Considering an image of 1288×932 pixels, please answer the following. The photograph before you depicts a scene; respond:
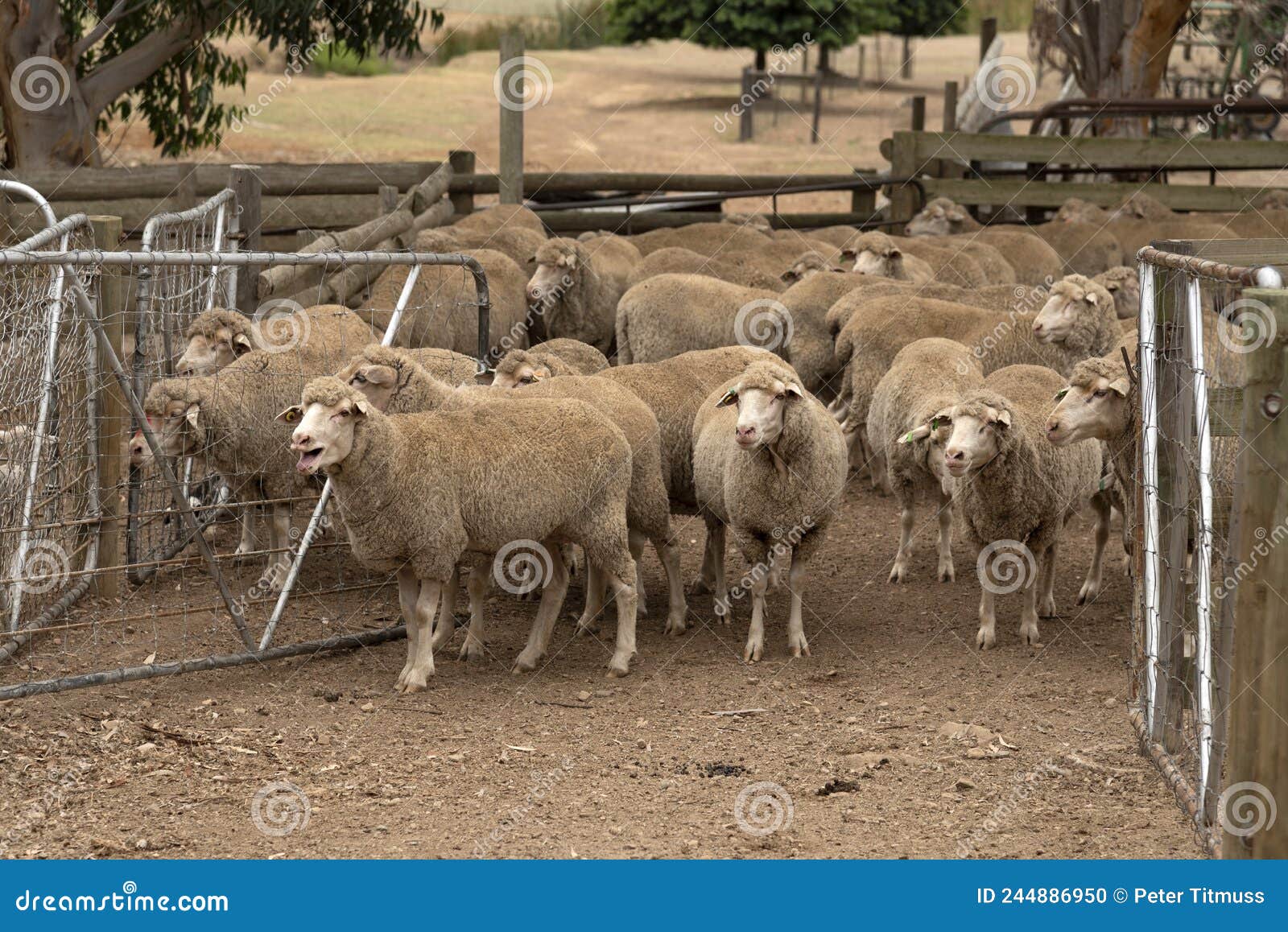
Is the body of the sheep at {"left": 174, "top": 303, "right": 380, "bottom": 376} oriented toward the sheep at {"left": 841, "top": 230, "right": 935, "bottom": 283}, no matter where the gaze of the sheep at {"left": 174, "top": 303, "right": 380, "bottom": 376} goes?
no

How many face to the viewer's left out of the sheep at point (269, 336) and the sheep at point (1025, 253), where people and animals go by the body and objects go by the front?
2

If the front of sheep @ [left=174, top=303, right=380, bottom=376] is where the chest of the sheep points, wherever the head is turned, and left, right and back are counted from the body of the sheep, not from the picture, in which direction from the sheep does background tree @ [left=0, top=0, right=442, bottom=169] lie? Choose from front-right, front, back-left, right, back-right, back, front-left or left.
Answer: right

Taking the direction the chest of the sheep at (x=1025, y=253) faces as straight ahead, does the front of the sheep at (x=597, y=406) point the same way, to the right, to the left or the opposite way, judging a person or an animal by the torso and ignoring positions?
the same way

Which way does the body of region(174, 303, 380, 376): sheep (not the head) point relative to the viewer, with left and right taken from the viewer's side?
facing to the left of the viewer

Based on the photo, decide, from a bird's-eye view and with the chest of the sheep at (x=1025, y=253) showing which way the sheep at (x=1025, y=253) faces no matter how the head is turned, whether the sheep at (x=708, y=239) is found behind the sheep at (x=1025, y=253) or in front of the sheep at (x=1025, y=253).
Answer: in front

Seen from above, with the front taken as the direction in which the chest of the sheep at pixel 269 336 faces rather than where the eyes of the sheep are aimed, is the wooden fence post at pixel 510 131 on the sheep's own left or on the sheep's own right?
on the sheep's own right

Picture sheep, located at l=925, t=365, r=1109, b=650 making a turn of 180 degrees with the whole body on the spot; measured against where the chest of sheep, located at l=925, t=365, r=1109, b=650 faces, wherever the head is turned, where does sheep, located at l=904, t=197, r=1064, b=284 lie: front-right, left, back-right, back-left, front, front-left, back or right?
front-left

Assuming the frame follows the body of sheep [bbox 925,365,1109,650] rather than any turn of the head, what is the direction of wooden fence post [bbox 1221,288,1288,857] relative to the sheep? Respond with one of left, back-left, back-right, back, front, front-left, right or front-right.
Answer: front-left

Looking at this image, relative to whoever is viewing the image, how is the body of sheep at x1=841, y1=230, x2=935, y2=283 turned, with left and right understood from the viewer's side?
facing the viewer and to the left of the viewer

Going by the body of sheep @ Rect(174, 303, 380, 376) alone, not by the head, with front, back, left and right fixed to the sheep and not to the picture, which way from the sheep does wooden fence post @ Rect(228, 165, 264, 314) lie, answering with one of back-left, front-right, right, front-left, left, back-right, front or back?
right

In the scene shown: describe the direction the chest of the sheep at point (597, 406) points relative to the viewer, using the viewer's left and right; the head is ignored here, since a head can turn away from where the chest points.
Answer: facing to the left of the viewer

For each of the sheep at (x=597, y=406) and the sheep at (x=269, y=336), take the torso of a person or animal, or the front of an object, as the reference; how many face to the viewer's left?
2

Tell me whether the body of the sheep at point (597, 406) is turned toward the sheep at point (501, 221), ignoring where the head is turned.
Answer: no

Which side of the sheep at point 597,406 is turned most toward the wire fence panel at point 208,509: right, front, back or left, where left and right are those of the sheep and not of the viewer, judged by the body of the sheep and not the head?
front

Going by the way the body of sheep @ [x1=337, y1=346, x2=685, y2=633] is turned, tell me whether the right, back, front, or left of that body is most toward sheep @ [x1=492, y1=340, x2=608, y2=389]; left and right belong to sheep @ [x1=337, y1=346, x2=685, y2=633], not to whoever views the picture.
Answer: right

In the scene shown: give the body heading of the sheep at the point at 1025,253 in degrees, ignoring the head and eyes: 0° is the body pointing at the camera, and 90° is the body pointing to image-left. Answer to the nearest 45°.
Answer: approximately 90°

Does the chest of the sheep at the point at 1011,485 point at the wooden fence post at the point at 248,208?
no

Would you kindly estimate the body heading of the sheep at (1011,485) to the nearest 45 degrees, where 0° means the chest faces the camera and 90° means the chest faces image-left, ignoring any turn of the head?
approximately 45°

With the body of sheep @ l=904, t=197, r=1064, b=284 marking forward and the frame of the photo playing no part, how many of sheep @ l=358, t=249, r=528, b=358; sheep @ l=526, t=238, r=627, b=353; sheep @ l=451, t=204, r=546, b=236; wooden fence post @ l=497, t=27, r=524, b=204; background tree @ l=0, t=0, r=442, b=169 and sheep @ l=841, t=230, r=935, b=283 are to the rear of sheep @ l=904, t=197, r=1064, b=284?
0

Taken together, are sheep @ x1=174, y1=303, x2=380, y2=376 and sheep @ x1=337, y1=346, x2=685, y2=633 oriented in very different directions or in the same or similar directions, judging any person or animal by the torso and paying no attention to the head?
same or similar directions
